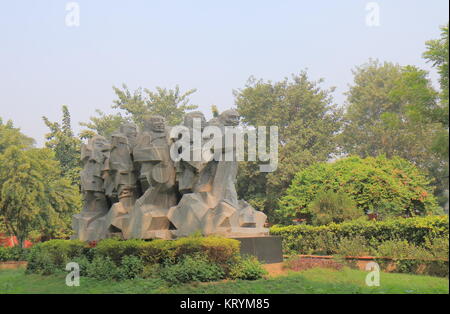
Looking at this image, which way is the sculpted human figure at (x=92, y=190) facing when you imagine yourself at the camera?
facing the viewer and to the right of the viewer

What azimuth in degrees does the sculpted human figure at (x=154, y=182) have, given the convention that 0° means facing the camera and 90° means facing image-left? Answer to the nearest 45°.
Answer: approximately 315°

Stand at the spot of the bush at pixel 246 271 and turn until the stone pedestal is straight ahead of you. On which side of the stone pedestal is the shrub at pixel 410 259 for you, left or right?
right

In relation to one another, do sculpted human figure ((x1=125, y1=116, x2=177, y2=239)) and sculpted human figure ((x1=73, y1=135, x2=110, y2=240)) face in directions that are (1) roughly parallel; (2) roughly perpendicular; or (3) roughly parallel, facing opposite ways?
roughly parallel

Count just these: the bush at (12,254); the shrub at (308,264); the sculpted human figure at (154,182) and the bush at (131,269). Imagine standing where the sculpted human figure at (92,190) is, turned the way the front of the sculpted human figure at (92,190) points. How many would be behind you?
1

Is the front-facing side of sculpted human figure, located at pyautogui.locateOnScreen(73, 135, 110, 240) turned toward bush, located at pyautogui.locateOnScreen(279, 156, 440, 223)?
no

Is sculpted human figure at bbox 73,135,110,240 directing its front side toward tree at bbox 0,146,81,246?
no

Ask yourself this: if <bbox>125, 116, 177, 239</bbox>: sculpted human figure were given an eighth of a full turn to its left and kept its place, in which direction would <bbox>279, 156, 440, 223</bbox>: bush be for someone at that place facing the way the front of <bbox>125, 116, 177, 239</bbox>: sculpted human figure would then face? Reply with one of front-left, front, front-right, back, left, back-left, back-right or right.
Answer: front-left

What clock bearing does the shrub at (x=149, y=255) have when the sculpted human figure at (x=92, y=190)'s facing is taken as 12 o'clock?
The shrub is roughly at 1 o'clock from the sculpted human figure.

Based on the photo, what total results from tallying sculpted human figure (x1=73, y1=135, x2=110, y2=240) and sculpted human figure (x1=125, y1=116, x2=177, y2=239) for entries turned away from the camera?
0

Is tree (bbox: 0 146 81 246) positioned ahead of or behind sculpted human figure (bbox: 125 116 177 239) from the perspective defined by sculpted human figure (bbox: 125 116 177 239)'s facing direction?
behind
